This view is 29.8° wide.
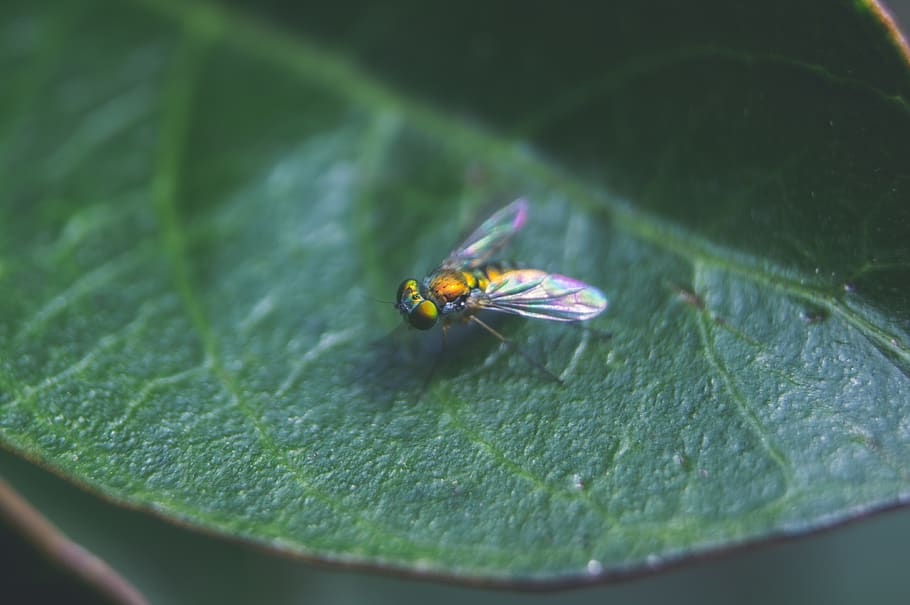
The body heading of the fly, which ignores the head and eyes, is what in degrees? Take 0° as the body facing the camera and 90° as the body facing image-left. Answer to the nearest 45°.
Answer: approximately 45°
